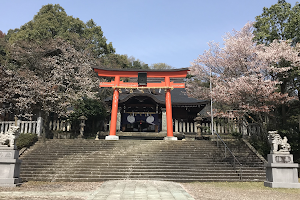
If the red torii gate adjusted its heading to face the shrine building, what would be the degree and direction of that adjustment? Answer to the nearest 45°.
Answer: approximately 180°

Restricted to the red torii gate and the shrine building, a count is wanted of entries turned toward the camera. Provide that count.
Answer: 2

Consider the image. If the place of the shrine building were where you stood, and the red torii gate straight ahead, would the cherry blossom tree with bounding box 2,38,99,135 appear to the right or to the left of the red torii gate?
right

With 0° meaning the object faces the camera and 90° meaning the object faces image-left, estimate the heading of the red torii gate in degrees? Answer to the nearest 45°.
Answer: approximately 0°

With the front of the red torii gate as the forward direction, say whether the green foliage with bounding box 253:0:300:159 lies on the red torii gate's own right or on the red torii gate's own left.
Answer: on the red torii gate's own left

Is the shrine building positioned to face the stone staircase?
yes
